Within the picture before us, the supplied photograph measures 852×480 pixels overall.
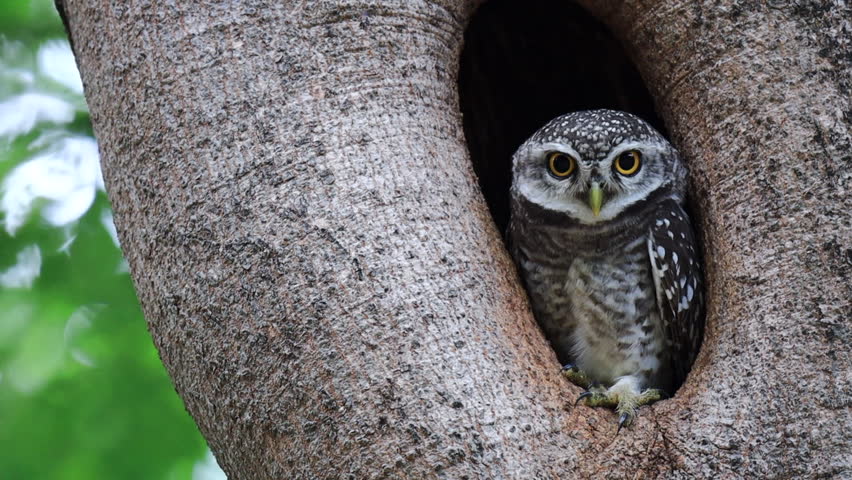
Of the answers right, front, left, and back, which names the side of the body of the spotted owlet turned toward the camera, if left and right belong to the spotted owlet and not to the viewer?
front
